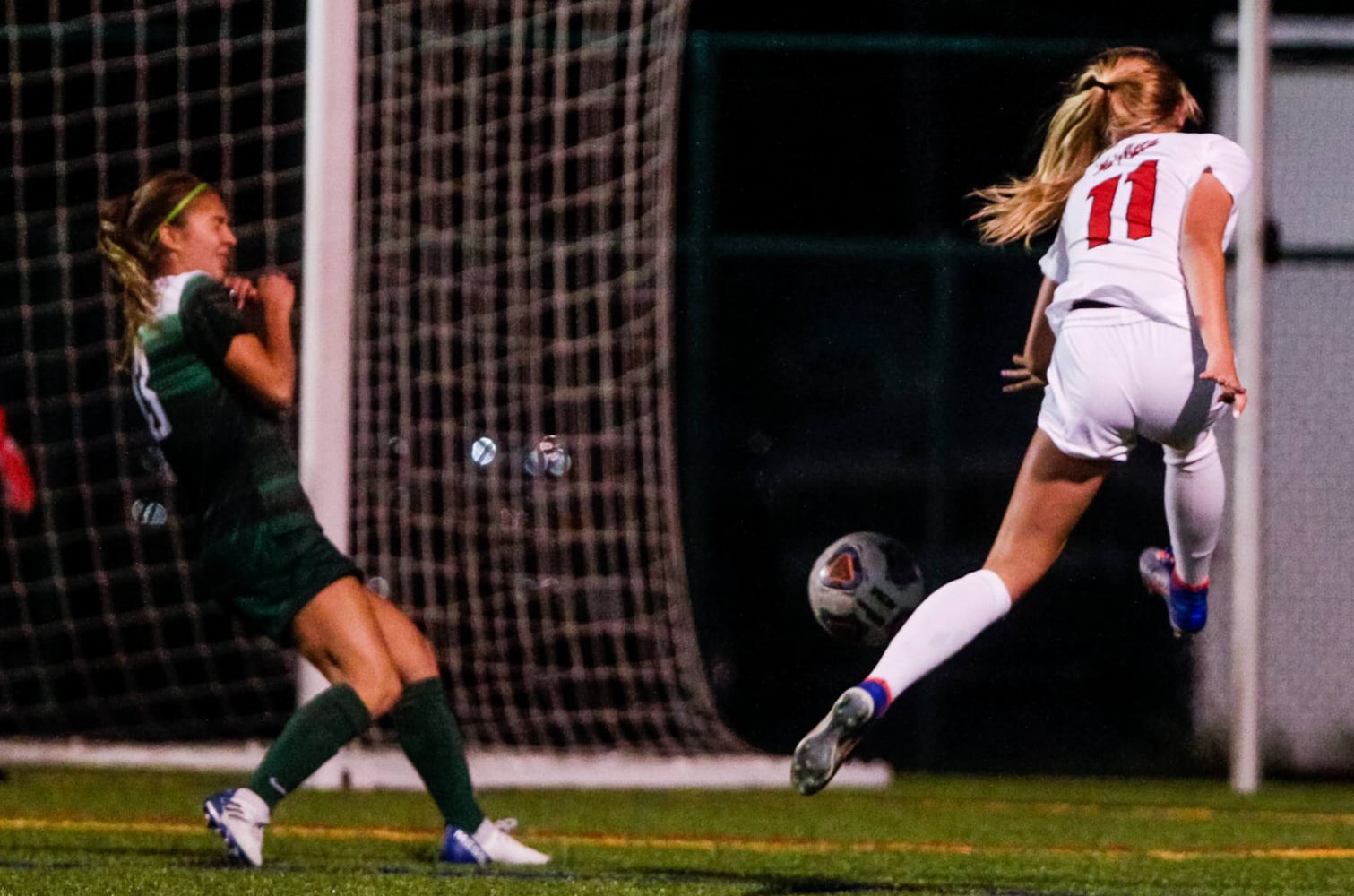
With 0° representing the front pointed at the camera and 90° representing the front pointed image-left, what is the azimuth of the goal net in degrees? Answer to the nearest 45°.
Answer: approximately 45°

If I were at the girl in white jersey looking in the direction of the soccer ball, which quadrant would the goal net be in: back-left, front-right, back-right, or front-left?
front-right

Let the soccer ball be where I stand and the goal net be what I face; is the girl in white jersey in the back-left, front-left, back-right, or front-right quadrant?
back-right

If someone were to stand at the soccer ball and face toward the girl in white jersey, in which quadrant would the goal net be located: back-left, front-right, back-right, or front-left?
back-left

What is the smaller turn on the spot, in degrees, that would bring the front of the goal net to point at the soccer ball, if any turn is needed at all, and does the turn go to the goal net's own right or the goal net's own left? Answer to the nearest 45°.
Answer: approximately 45° to the goal net's own left

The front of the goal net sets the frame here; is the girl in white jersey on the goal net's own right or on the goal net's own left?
on the goal net's own left
